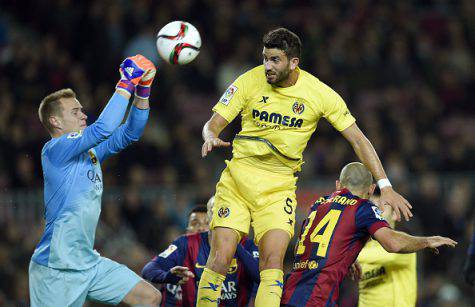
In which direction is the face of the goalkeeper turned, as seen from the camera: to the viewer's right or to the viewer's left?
to the viewer's right

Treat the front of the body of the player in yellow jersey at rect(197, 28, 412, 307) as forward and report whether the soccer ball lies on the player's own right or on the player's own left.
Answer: on the player's own right

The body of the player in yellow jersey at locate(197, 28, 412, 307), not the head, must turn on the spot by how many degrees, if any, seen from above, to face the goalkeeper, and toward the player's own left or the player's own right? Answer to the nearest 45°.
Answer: approximately 90° to the player's own right

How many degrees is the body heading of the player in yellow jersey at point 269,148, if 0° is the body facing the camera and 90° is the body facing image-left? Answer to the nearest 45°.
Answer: approximately 0°

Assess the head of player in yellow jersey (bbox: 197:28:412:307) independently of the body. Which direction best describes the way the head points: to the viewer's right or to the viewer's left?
to the viewer's left

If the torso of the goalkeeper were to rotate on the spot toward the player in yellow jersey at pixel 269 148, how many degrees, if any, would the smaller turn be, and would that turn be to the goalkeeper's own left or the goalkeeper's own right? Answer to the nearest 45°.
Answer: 0° — they already face them

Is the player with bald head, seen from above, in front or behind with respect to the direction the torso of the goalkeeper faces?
in front

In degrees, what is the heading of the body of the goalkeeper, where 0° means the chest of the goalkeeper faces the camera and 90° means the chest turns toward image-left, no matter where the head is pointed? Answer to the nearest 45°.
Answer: approximately 270°

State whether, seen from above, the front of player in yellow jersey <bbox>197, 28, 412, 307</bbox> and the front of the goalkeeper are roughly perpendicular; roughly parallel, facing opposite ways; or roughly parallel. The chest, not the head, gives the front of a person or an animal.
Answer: roughly perpendicular

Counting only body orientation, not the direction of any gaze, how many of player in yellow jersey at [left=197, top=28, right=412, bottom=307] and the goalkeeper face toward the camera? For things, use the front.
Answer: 1
